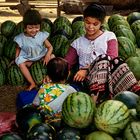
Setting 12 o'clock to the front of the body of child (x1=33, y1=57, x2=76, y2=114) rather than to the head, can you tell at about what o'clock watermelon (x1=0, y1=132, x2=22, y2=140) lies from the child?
The watermelon is roughly at 7 o'clock from the child.

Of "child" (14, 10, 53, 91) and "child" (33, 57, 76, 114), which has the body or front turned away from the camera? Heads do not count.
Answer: "child" (33, 57, 76, 114)

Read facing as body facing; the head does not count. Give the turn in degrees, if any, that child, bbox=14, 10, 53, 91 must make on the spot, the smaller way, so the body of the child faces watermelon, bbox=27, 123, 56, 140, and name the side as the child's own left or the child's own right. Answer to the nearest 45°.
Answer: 0° — they already face it

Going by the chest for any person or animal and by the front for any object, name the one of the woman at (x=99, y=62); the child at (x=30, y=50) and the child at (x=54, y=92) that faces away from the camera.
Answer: the child at (x=54, y=92)

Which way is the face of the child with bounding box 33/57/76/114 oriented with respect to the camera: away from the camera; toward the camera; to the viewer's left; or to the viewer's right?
away from the camera

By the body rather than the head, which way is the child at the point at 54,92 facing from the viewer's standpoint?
away from the camera

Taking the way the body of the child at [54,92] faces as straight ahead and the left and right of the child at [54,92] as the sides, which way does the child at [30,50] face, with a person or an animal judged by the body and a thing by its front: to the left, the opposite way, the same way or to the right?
the opposite way

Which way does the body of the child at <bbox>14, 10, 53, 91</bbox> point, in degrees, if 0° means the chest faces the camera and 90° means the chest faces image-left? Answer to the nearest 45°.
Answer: approximately 0°

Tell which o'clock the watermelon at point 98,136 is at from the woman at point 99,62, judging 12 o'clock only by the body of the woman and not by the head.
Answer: The watermelon is roughly at 12 o'clock from the woman.

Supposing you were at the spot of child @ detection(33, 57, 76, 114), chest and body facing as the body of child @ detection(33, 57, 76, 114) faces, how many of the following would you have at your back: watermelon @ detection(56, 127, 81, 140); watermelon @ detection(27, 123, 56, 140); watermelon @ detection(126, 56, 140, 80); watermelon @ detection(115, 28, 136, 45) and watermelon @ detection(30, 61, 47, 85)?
2
